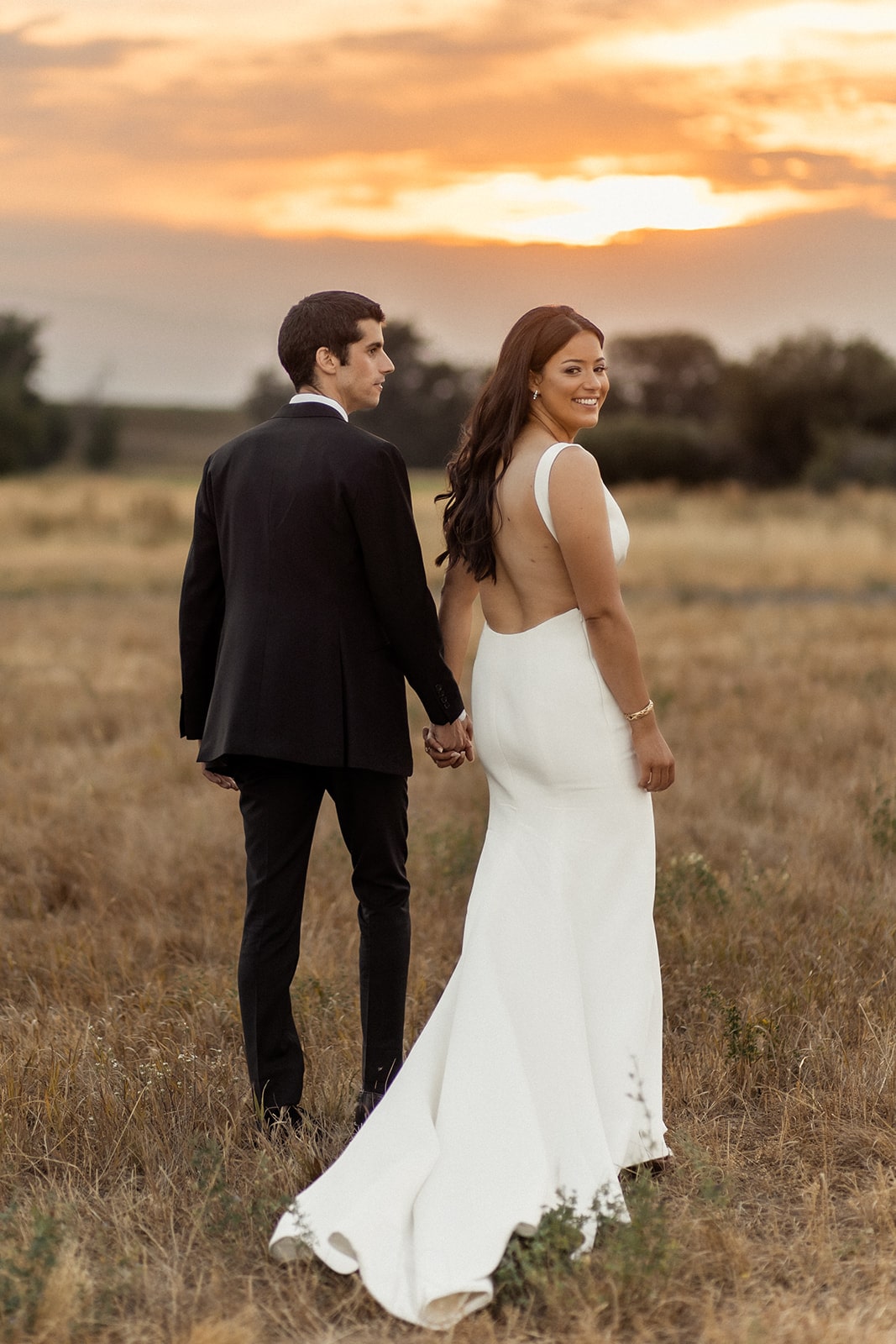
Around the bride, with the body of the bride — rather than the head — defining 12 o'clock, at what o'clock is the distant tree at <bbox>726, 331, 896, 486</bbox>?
The distant tree is roughly at 11 o'clock from the bride.

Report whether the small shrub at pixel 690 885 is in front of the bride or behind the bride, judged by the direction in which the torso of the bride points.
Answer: in front

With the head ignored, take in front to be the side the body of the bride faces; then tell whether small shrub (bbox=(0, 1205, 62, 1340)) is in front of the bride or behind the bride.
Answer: behind

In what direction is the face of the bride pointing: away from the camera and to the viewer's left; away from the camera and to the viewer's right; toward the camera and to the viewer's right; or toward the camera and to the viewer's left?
toward the camera and to the viewer's right

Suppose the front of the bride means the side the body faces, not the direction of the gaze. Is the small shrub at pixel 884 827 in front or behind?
in front

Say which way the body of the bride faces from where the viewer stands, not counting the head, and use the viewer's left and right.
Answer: facing away from the viewer and to the right of the viewer

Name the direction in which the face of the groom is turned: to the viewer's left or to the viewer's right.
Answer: to the viewer's right

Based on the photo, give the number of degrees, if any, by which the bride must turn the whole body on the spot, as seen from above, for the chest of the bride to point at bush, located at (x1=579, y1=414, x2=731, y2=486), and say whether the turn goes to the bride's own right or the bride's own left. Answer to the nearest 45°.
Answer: approximately 45° to the bride's own left
